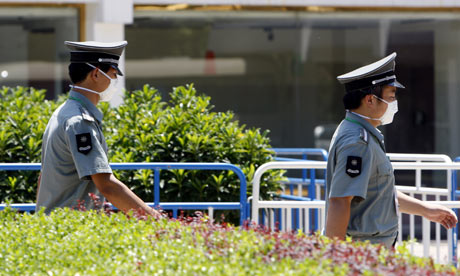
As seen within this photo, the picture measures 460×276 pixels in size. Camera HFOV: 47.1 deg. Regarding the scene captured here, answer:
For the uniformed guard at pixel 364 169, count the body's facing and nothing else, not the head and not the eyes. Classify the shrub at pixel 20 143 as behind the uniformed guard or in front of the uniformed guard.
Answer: behind

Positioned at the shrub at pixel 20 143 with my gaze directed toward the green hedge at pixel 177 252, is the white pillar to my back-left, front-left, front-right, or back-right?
back-left

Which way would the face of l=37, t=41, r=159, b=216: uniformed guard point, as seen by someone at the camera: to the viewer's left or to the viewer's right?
to the viewer's right

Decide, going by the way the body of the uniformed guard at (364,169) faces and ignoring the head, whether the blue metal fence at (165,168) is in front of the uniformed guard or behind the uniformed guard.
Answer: behind

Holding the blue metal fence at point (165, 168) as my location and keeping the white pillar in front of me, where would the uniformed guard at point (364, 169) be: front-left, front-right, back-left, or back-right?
back-right

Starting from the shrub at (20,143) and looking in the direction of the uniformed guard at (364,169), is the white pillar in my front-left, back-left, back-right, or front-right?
back-left

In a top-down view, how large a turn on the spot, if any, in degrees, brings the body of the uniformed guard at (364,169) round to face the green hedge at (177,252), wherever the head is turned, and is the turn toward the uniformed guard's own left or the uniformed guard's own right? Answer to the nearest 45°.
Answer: approximately 135° to the uniformed guard's own right

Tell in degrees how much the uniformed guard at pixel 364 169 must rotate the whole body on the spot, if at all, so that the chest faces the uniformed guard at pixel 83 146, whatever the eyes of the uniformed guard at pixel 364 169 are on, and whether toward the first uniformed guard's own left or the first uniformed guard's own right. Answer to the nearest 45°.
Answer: approximately 180°

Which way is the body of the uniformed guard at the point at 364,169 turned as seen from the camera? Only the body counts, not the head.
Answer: to the viewer's right
